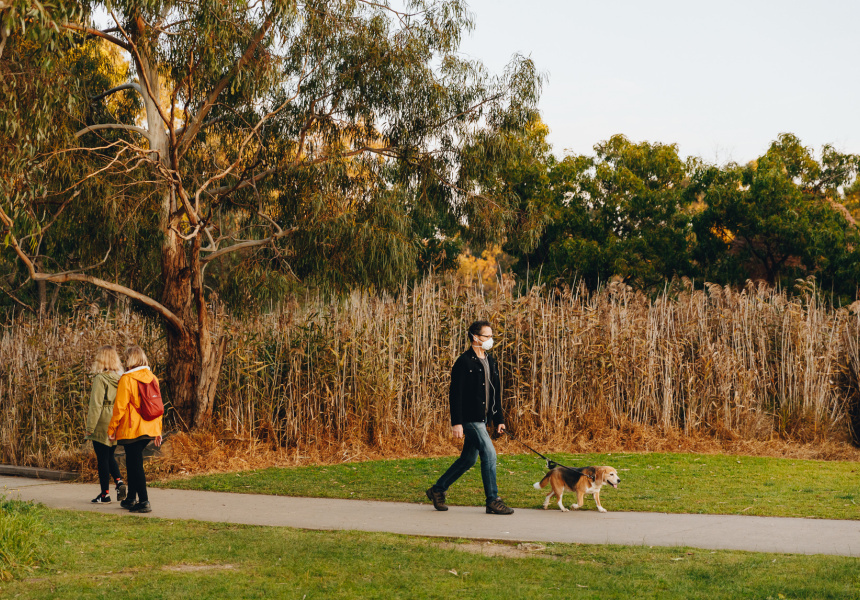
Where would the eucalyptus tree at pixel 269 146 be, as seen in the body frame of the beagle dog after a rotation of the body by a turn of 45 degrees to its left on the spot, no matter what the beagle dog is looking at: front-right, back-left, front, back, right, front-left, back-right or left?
left

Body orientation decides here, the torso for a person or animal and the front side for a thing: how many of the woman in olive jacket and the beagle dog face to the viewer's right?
1

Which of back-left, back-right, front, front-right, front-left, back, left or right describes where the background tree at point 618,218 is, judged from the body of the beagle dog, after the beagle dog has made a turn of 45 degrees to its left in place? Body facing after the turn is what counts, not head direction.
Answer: front-left

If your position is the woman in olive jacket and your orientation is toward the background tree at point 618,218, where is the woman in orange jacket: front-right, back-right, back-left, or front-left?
back-right

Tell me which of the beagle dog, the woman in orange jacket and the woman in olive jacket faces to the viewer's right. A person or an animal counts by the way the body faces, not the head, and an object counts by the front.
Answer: the beagle dog

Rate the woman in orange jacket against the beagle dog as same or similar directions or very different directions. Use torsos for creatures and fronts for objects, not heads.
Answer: very different directions

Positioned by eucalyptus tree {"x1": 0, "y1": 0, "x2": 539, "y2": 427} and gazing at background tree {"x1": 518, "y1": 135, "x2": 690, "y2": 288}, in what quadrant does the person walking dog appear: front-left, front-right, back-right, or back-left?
back-right

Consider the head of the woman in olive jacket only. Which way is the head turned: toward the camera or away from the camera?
away from the camera

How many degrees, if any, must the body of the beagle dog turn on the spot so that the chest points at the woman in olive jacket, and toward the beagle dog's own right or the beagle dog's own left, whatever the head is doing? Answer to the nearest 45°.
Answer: approximately 180°

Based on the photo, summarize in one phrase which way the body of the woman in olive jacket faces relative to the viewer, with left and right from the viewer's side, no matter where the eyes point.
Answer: facing away from the viewer and to the left of the viewer

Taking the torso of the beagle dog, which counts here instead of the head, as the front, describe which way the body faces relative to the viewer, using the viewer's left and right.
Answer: facing to the right of the viewer
